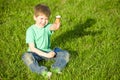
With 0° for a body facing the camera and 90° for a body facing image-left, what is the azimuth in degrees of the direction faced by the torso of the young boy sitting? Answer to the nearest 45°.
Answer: approximately 315°
